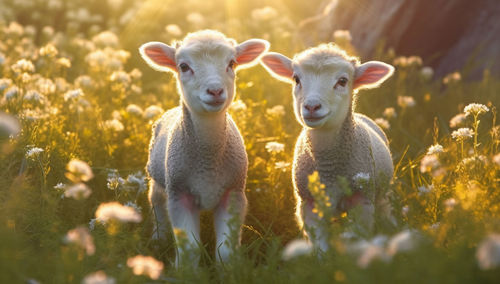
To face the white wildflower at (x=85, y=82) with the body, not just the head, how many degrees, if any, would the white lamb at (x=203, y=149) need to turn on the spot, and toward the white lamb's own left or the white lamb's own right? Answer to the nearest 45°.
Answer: approximately 135° to the white lamb's own right

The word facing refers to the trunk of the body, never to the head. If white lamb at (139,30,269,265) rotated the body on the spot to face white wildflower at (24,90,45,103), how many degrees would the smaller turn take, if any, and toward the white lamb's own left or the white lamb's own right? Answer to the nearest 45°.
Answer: approximately 135° to the white lamb's own right

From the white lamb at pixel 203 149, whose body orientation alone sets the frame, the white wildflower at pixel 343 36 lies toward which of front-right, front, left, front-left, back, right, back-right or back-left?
back-left

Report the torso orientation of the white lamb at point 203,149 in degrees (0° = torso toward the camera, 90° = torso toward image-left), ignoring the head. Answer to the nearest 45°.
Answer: approximately 0°

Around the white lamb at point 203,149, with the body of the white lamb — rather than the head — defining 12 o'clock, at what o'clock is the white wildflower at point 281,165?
The white wildflower is roughly at 8 o'clock from the white lamb.

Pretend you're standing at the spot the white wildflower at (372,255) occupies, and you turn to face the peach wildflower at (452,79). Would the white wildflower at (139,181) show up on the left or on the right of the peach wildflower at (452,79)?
left

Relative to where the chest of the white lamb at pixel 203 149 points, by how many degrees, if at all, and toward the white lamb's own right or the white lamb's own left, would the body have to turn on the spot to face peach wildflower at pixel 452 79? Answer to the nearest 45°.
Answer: approximately 135° to the white lamb's own left

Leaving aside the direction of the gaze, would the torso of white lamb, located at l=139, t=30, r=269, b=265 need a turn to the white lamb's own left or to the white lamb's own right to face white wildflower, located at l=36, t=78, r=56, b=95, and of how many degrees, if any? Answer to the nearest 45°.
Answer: approximately 135° to the white lamb's own right

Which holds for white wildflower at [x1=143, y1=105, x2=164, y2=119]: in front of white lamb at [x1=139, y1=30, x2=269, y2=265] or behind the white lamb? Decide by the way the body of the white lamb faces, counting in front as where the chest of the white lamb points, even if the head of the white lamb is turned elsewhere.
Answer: behind
